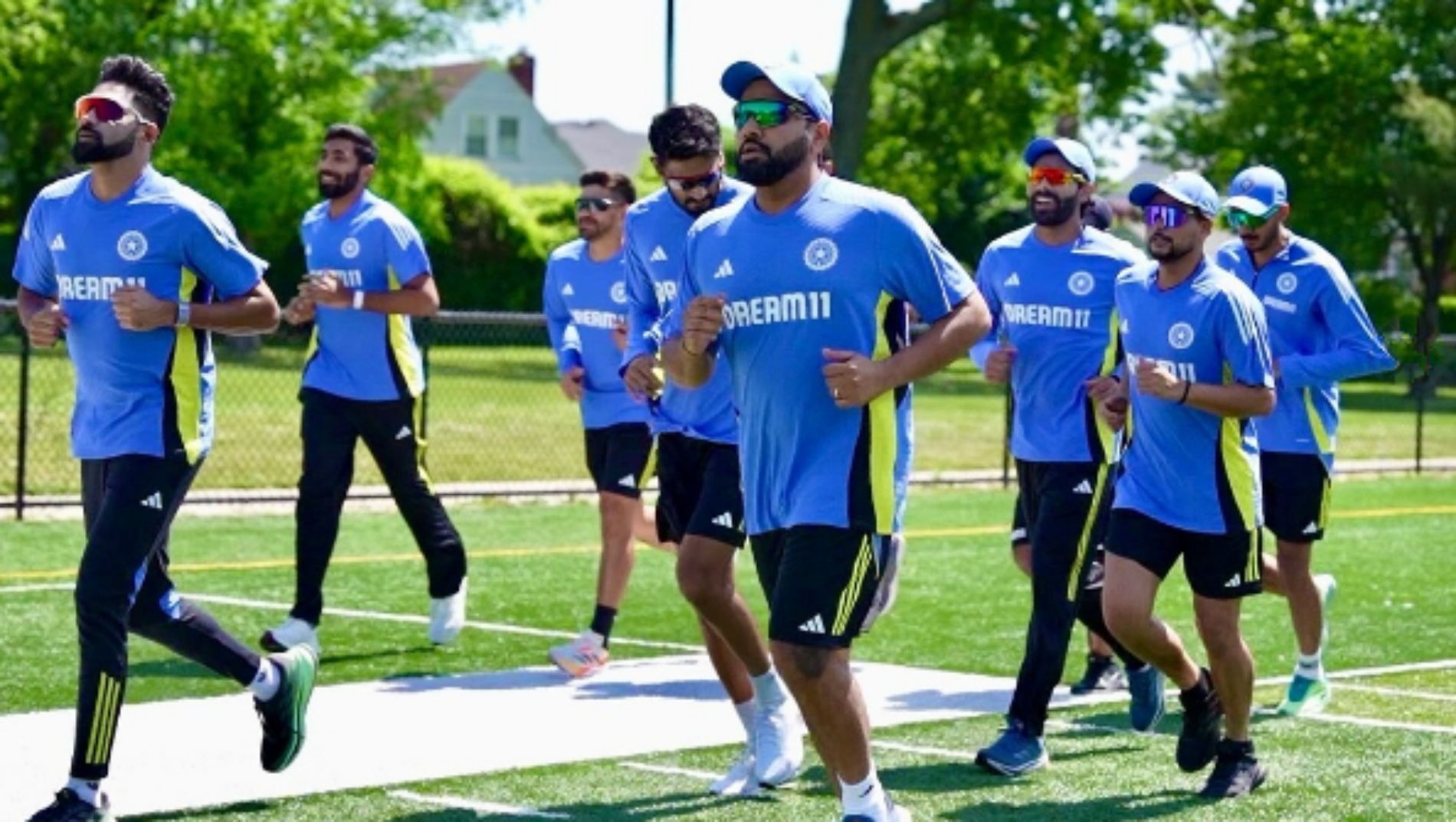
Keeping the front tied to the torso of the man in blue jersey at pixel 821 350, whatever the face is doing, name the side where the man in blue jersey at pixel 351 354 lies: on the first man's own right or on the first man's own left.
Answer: on the first man's own right

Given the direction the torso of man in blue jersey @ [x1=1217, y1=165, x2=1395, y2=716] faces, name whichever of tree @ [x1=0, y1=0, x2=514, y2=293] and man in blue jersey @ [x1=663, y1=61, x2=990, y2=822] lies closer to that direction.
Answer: the man in blue jersey

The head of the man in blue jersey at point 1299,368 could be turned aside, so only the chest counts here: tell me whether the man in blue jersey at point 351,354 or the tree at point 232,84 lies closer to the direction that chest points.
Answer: the man in blue jersey

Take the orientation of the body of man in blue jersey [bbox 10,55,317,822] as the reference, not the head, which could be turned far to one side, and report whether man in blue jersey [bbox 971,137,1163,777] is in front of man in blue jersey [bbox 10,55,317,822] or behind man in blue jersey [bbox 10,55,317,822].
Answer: behind

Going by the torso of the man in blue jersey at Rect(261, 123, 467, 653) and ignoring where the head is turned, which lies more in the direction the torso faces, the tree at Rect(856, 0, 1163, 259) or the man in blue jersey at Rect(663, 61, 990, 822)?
the man in blue jersey

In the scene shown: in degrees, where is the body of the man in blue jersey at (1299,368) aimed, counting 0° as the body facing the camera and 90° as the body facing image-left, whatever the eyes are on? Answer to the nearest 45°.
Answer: approximately 45°

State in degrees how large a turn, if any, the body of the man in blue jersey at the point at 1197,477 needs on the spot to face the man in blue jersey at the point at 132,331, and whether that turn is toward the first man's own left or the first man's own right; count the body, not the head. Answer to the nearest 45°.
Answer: approximately 45° to the first man's own right

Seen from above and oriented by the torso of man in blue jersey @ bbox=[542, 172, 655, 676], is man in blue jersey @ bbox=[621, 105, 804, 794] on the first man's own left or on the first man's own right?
on the first man's own left
